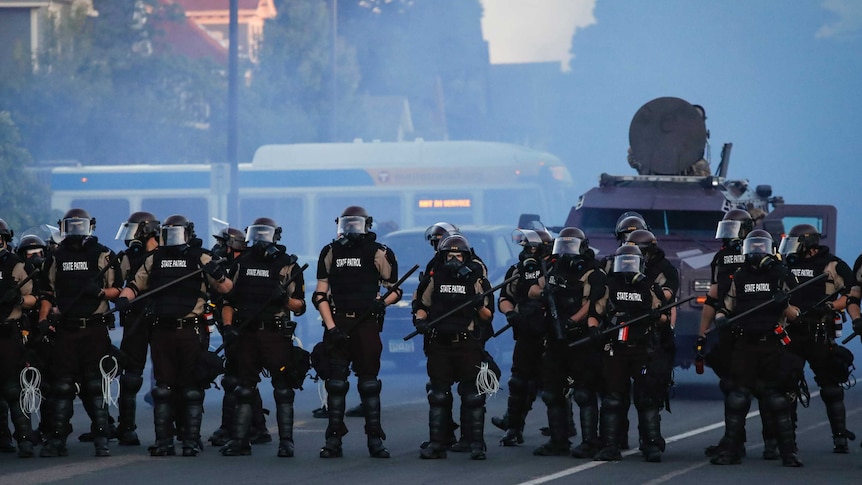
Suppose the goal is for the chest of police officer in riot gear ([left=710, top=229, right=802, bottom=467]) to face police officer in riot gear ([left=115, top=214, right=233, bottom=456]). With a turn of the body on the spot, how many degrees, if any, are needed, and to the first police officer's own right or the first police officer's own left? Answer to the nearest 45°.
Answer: approximately 90° to the first police officer's own right

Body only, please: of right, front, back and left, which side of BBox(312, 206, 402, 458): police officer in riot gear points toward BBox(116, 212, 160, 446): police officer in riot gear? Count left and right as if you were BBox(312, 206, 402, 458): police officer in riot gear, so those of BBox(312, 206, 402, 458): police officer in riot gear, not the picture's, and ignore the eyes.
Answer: right

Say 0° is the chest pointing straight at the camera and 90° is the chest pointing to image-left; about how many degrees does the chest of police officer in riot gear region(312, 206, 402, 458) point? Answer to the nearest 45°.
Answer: approximately 0°

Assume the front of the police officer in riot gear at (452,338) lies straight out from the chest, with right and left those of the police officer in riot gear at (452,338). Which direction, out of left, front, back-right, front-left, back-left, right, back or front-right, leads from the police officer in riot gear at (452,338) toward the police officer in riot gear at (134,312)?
right

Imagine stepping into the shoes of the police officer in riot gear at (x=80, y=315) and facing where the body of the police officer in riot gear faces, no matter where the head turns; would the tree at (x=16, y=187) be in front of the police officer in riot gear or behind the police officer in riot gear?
behind

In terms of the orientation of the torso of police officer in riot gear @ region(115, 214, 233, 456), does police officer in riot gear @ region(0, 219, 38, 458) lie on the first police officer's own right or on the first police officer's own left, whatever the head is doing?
on the first police officer's own right

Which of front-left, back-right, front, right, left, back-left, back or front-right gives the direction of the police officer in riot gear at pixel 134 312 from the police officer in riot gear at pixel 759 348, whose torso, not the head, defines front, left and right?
right

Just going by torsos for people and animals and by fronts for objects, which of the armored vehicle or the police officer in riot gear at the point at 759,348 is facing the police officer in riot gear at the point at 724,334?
the armored vehicle
